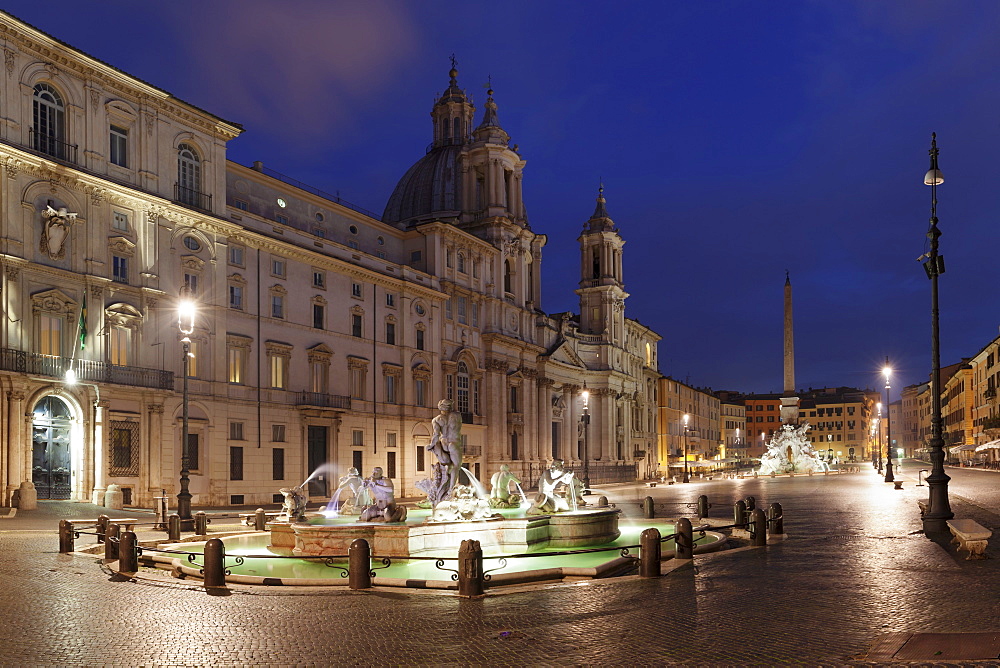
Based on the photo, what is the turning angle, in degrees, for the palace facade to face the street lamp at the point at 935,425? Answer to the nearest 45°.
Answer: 0° — it already faces it

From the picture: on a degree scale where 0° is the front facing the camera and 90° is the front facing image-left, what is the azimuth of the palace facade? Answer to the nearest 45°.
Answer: approximately 315°

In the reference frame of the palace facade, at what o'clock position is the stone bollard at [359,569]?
The stone bollard is roughly at 1 o'clock from the palace facade.

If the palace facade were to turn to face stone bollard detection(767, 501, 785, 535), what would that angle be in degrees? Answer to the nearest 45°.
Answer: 0° — it already faces it
